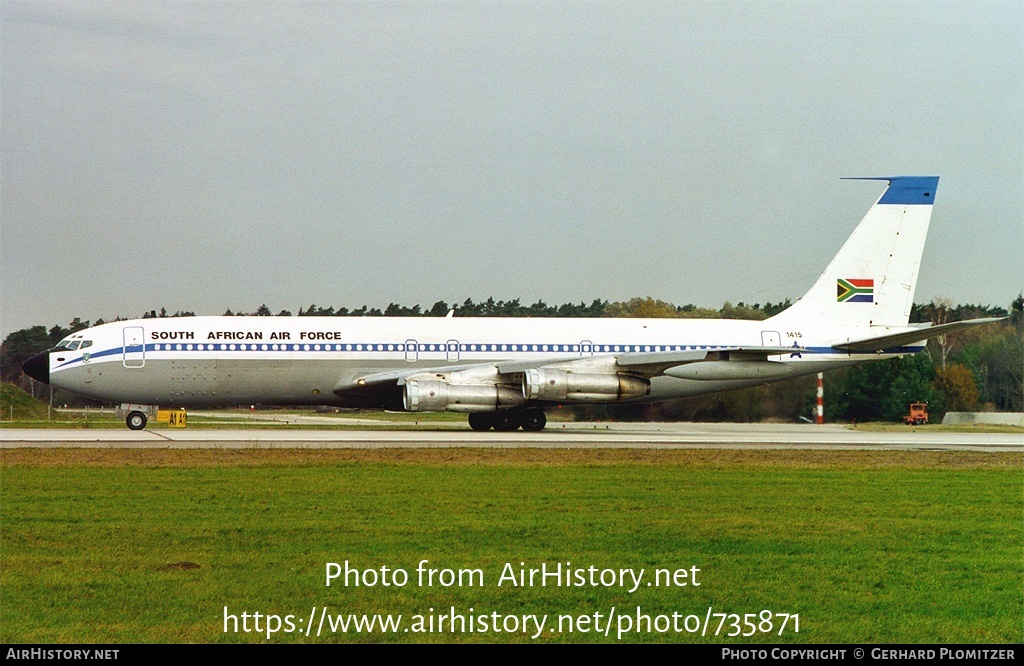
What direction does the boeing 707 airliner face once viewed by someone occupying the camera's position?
facing to the left of the viewer

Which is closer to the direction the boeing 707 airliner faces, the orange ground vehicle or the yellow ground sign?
the yellow ground sign

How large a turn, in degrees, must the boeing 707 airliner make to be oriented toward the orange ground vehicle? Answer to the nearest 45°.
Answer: approximately 135° to its right

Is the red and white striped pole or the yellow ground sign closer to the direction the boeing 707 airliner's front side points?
the yellow ground sign

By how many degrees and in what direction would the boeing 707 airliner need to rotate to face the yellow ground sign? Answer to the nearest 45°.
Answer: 0° — it already faces it

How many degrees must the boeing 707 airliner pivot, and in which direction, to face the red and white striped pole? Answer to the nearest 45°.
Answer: approximately 135° to its right
